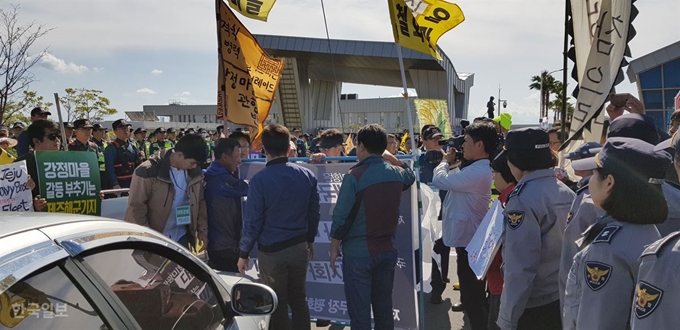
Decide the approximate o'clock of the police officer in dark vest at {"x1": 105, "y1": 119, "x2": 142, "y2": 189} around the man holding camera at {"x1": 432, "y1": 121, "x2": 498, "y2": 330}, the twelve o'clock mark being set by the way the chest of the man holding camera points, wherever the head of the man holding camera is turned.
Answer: The police officer in dark vest is roughly at 1 o'clock from the man holding camera.

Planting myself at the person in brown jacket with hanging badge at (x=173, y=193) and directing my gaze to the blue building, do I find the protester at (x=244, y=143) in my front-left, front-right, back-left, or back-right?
front-left

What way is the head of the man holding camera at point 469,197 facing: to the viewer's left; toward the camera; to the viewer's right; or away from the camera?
to the viewer's left

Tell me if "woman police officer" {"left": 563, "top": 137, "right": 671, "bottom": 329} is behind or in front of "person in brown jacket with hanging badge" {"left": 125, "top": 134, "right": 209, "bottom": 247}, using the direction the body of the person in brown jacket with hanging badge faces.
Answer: in front

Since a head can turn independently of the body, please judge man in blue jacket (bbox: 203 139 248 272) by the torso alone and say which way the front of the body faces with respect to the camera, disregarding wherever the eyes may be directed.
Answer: to the viewer's right

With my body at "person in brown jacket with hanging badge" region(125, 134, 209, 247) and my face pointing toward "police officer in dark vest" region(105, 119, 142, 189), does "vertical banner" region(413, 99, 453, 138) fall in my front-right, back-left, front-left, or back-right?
front-right

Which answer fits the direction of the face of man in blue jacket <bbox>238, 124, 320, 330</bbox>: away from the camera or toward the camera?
away from the camera

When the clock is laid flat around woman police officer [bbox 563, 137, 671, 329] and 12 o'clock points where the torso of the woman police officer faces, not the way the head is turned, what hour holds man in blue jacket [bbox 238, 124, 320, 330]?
The man in blue jacket is roughly at 11 o'clock from the woman police officer.

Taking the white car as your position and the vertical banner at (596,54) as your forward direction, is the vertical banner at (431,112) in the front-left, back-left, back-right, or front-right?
front-left

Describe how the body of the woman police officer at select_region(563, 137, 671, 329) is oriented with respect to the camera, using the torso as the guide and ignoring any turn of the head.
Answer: to the viewer's left

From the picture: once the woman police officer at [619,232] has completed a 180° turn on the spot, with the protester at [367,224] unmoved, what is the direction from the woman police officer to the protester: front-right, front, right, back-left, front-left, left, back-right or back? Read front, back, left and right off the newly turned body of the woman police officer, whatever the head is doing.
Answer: back-left

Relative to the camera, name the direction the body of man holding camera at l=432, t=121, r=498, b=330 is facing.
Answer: to the viewer's left

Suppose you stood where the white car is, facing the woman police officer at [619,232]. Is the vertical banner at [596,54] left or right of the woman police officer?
left

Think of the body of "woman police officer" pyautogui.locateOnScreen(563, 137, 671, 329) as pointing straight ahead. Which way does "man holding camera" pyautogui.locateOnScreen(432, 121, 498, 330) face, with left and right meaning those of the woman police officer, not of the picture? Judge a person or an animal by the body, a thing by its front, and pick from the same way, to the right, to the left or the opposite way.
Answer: the same way

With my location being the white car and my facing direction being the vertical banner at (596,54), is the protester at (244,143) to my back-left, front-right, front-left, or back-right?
front-left

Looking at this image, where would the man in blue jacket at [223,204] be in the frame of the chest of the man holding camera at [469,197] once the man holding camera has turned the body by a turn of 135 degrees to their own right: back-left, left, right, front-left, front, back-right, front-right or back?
back-left

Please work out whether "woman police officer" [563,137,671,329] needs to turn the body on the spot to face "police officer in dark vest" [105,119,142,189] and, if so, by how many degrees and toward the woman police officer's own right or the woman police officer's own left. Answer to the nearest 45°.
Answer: approximately 45° to the woman police officer's own right
